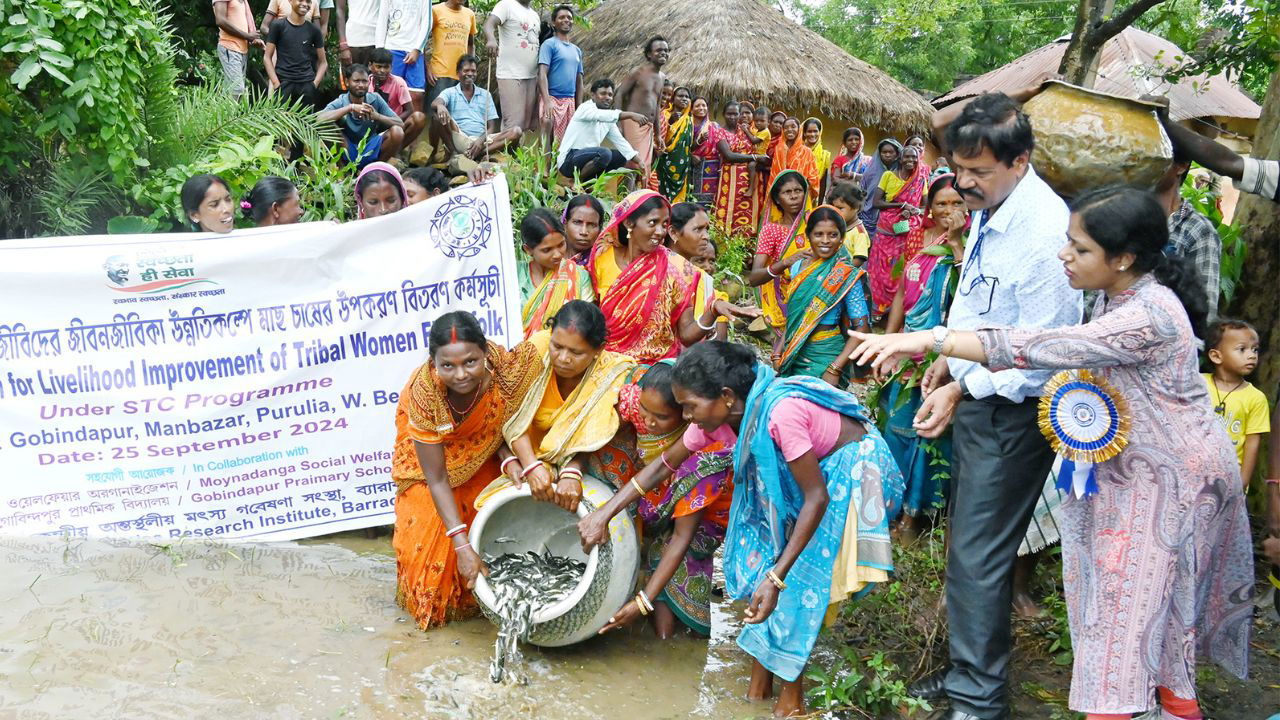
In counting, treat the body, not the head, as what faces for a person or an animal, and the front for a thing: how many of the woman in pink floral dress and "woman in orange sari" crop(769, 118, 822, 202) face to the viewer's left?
1

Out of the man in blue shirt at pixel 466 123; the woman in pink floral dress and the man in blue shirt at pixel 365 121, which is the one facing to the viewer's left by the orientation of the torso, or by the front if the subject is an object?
the woman in pink floral dress

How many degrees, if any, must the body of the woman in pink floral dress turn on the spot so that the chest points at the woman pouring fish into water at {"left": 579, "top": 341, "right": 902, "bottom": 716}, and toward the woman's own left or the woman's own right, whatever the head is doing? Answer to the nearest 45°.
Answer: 0° — they already face them

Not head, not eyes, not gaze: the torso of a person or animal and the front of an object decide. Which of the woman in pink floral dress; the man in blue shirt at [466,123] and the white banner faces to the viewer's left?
the woman in pink floral dress

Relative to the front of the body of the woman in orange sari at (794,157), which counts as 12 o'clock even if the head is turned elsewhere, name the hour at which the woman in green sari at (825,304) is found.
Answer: The woman in green sari is roughly at 12 o'clock from the woman in orange sari.

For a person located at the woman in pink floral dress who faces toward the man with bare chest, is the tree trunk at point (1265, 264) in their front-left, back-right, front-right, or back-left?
front-right

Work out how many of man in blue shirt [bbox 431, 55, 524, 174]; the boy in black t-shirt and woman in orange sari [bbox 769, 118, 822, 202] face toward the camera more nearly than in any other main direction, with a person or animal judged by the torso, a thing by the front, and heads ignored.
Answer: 3

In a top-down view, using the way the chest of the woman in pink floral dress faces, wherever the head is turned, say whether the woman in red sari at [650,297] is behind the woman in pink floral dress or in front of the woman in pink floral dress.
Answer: in front

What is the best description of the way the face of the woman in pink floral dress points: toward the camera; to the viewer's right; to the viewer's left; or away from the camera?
to the viewer's left

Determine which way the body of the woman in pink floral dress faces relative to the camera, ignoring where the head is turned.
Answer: to the viewer's left

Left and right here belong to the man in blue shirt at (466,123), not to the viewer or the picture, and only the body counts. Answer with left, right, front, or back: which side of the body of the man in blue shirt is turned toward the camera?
front

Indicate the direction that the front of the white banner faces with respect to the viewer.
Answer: facing the viewer
